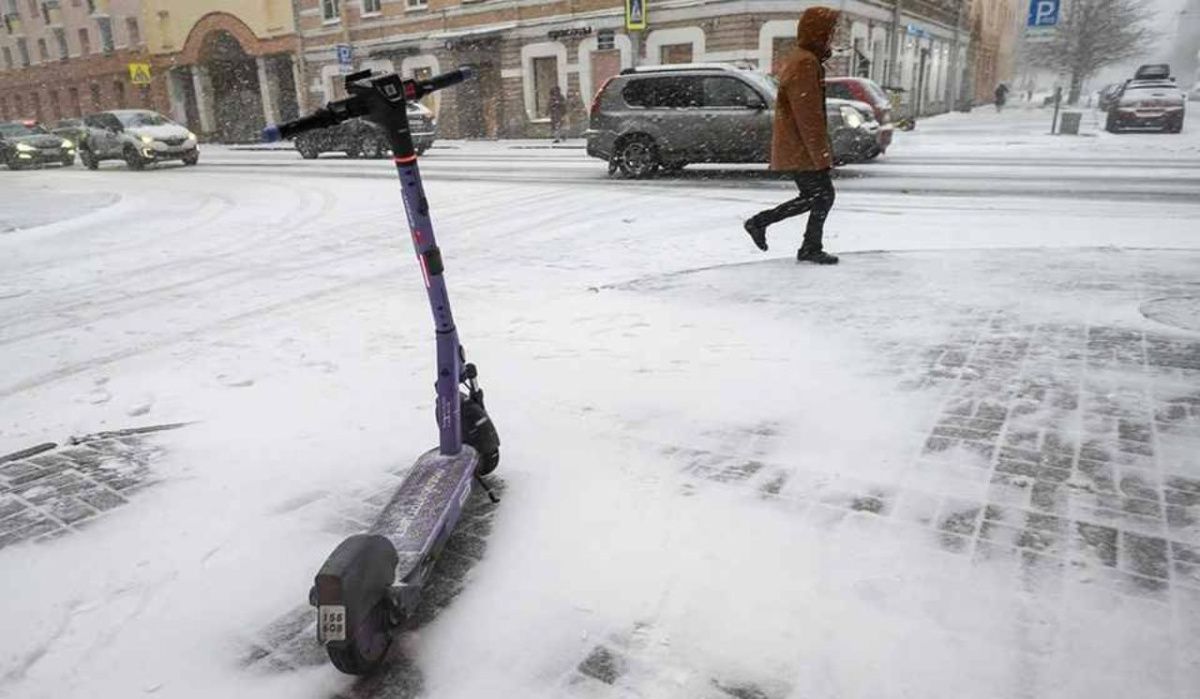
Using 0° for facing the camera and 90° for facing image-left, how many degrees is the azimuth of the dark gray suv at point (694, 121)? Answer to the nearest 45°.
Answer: approximately 270°

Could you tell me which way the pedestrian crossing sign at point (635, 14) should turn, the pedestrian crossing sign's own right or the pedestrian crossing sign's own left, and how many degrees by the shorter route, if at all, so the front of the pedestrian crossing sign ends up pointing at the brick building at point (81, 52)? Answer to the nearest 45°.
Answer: approximately 135° to the pedestrian crossing sign's own right

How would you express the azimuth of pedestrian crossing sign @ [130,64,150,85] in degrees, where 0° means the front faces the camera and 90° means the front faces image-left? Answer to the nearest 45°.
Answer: approximately 0°

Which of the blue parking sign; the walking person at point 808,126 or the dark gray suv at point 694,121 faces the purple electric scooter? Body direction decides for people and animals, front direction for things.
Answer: the blue parking sign

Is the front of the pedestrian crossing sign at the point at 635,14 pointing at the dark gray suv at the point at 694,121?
yes

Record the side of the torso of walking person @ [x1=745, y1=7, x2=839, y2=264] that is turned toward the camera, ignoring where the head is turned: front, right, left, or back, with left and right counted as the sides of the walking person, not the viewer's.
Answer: right

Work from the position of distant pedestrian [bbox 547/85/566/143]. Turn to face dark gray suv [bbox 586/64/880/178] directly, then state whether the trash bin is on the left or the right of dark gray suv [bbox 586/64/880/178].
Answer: left

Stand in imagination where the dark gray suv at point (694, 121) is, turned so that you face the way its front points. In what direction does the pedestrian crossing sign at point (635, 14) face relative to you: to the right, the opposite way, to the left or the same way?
to the right

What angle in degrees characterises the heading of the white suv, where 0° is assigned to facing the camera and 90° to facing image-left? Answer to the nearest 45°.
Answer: approximately 315°

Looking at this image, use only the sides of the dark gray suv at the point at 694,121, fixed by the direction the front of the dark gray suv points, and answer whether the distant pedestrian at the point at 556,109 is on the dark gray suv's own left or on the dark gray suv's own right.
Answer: on the dark gray suv's own left
